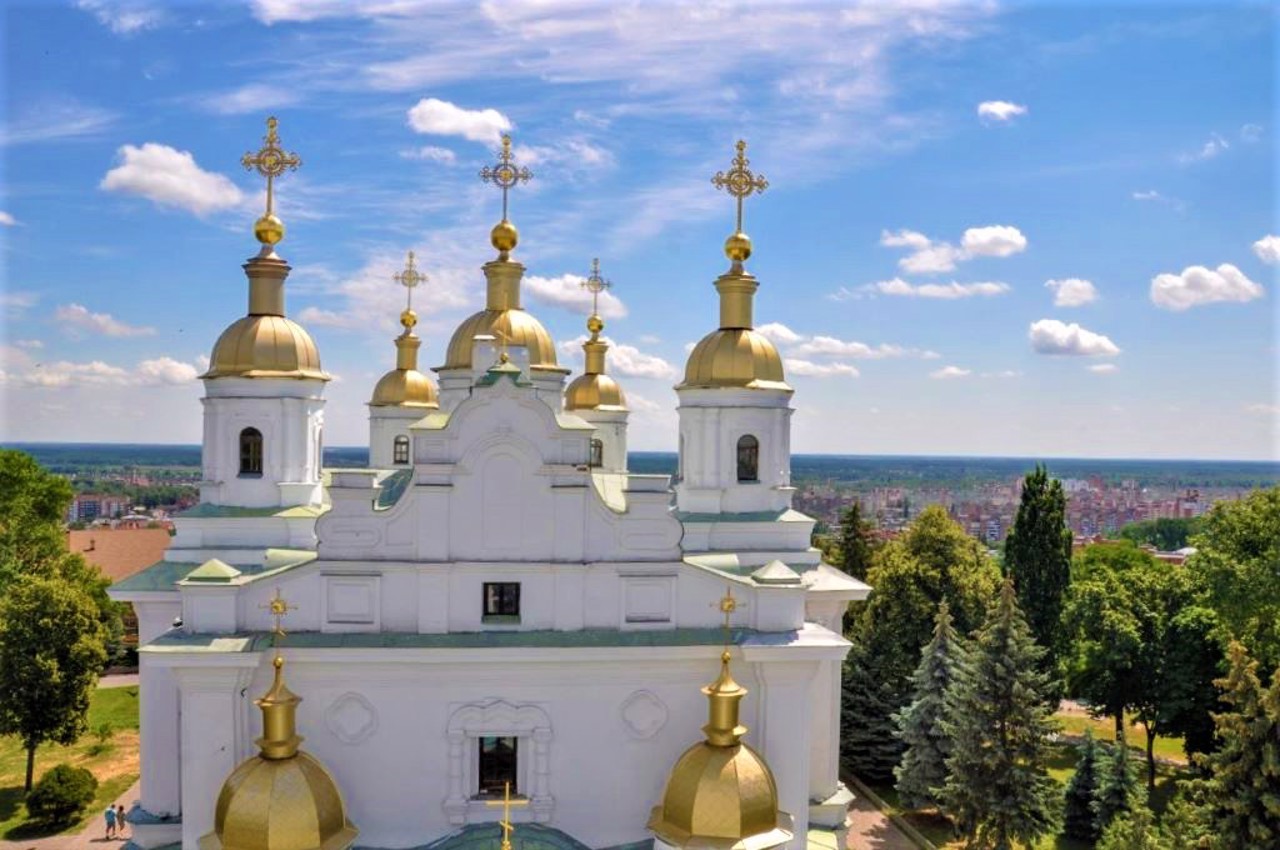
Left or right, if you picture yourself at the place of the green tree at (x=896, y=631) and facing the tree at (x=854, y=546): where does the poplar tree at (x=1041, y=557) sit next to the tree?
right

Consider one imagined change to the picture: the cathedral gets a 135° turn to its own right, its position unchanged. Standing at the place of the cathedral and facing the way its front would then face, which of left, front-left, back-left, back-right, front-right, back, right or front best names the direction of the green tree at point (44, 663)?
front

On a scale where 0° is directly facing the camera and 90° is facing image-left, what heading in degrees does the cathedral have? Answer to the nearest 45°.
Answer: approximately 0°

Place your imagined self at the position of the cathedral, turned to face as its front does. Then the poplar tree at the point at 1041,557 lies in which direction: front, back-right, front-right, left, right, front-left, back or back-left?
back-left

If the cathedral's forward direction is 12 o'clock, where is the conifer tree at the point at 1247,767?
The conifer tree is roughly at 9 o'clock from the cathedral.
